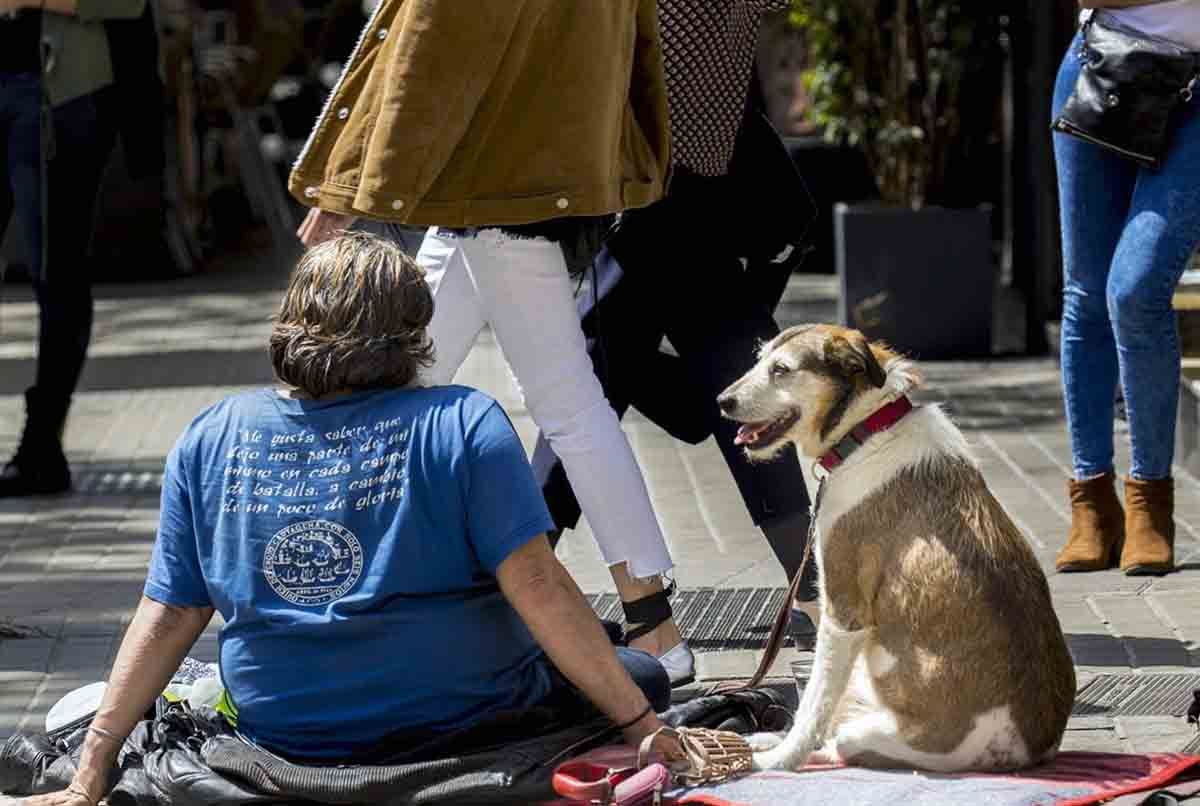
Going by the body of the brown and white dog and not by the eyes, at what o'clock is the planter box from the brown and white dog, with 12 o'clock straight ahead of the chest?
The planter box is roughly at 3 o'clock from the brown and white dog.

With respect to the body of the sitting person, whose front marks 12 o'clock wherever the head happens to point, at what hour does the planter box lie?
The planter box is roughly at 1 o'clock from the sitting person.

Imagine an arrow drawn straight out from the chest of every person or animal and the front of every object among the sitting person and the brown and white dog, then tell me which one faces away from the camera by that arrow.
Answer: the sitting person

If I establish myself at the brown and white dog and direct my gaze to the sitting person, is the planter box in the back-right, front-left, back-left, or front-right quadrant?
back-right

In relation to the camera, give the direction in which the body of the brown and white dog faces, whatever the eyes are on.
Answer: to the viewer's left

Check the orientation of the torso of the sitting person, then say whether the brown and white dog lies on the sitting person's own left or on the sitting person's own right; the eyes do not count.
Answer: on the sitting person's own right

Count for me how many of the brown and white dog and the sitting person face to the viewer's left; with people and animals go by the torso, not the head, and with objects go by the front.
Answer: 1

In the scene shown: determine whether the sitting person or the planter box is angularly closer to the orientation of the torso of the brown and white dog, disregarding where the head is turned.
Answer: the sitting person

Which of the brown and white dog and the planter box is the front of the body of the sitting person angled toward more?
the planter box

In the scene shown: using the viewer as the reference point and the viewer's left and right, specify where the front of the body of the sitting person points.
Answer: facing away from the viewer

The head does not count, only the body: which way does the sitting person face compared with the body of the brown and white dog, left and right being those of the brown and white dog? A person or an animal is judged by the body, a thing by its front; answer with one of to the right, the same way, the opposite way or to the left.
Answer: to the right
